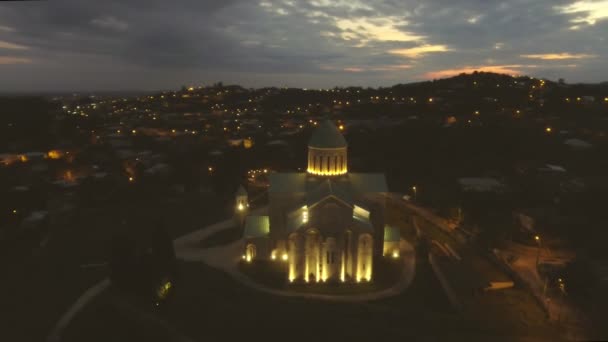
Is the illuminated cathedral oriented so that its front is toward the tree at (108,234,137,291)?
no
